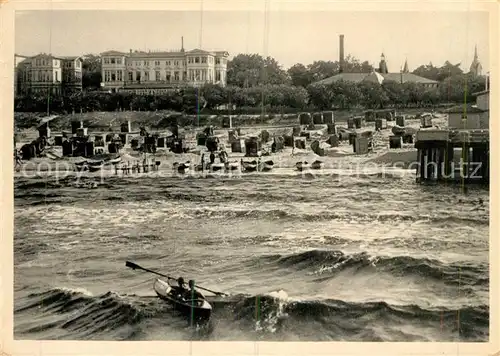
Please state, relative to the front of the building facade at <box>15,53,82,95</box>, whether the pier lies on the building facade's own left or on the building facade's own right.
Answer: on the building facade's own left

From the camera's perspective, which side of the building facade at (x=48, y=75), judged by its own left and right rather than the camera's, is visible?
front

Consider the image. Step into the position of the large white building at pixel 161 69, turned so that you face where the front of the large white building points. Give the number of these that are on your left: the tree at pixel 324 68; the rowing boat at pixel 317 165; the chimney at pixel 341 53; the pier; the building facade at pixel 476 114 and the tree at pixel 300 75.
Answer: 6

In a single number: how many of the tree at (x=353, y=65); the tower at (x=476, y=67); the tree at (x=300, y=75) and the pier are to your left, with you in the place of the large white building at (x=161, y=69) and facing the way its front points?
4

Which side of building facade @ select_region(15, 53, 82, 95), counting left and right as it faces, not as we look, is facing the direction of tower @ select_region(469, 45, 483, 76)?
left

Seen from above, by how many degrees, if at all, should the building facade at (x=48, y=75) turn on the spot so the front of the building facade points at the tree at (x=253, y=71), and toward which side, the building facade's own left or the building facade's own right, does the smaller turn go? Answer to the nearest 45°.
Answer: approximately 90° to the building facade's own left
